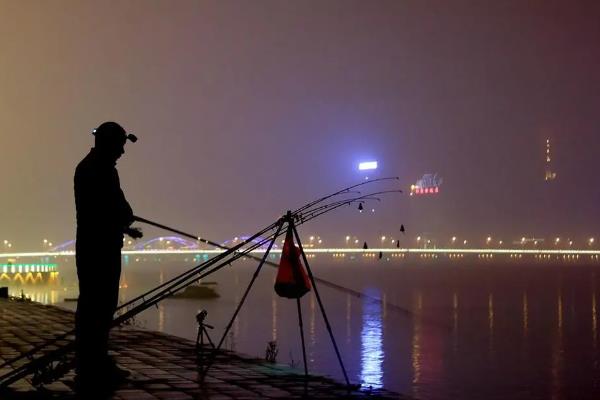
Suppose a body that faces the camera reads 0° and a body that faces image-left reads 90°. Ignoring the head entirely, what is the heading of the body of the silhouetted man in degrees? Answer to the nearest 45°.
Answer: approximately 270°

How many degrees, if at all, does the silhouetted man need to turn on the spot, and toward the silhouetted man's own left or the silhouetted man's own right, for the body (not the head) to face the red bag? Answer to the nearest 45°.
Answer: approximately 45° to the silhouetted man's own left

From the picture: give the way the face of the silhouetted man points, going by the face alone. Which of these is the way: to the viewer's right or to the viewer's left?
to the viewer's right
